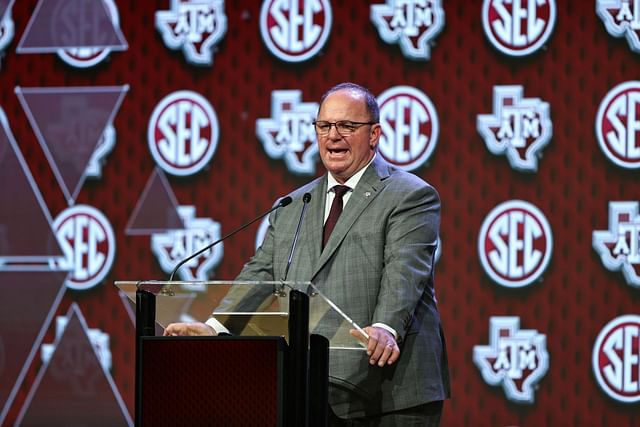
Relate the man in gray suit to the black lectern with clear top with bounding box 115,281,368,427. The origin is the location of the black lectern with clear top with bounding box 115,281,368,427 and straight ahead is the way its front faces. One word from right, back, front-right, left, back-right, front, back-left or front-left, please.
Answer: back

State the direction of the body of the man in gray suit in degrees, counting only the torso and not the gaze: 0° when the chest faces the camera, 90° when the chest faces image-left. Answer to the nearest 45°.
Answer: approximately 45°

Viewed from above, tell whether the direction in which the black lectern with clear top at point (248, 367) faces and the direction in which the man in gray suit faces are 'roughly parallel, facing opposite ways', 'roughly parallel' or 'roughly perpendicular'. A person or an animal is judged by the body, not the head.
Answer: roughly parallel

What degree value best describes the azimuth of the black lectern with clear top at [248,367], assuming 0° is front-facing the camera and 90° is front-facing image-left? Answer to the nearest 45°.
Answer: approximately 45°

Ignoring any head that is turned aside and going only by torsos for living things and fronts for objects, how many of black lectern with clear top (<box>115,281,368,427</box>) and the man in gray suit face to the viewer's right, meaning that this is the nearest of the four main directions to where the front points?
0

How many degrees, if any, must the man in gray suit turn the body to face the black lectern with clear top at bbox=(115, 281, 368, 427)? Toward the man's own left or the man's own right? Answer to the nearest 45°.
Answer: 0° — they already face it
